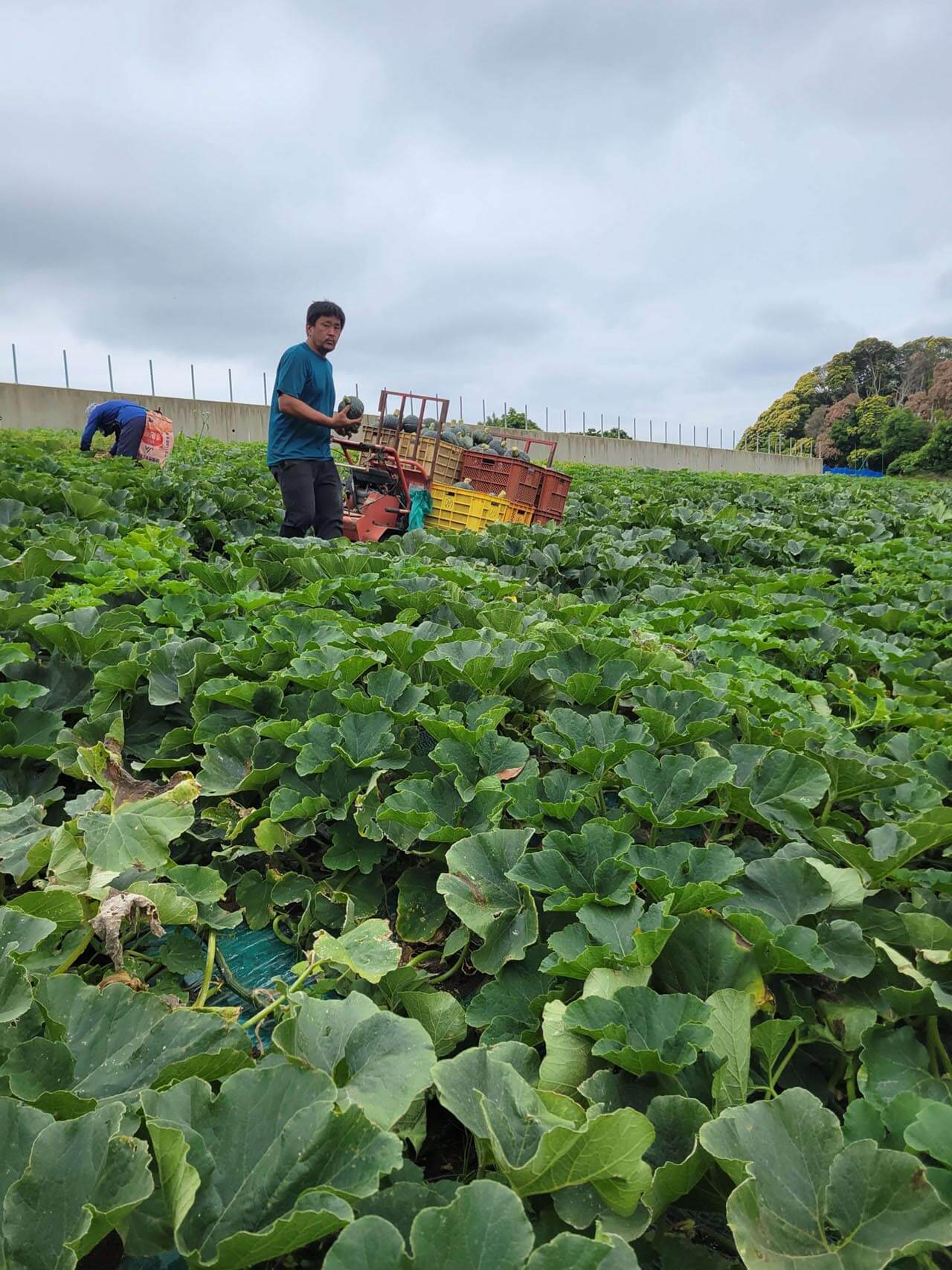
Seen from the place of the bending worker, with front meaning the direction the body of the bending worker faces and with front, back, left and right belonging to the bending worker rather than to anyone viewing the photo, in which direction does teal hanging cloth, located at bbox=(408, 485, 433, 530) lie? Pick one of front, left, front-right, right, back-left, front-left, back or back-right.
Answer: back-left

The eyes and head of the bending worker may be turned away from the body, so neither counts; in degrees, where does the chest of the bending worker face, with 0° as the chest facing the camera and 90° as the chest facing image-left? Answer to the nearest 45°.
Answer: approximately 90°

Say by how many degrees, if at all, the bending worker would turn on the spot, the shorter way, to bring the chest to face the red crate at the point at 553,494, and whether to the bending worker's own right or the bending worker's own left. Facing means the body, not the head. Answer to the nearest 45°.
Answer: approximately 135° to the bending worker's own left

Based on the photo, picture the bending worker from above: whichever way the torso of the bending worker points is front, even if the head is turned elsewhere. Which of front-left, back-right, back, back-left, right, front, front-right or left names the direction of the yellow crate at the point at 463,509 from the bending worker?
back-left

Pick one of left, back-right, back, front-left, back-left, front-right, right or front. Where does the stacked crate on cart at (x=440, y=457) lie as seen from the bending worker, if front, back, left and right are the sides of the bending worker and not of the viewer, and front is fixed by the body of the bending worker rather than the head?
back-left

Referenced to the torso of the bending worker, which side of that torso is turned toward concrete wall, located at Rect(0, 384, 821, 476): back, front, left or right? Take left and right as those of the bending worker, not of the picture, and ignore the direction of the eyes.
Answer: right

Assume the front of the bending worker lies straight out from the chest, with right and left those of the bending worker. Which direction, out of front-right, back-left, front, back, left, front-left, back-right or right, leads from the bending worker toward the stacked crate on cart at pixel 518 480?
back-left

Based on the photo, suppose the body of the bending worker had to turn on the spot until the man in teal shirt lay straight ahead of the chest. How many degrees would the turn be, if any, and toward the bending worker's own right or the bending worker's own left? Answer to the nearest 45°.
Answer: approximately 90° to the bending worker's own left

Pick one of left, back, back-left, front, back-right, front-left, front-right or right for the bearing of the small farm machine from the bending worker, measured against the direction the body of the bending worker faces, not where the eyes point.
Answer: back-left
